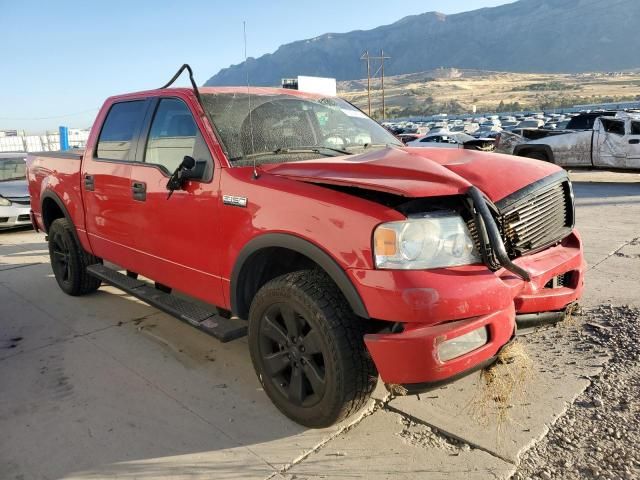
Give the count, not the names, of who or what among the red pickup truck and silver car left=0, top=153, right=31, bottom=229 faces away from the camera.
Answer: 0

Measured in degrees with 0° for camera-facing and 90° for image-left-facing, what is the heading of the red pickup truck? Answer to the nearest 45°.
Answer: approximately 315°

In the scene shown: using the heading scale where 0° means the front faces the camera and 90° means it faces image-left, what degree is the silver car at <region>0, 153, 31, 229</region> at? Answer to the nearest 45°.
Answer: approximately 315°

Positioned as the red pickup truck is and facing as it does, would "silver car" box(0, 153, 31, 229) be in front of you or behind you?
behind

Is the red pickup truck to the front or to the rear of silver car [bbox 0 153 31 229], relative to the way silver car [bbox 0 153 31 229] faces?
to the front

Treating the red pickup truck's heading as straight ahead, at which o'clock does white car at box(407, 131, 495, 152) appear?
The white car is roughly at 8 o'clock from the red pickup truck.

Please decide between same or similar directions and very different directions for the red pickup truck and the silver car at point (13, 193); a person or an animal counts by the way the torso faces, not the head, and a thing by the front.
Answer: same or similar directions
